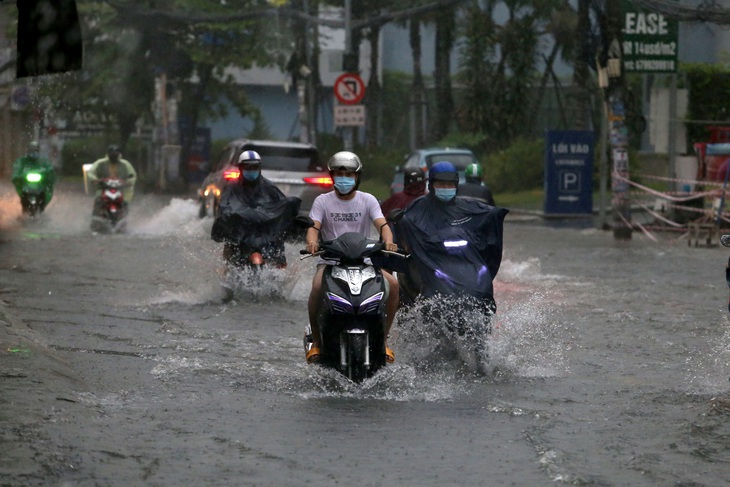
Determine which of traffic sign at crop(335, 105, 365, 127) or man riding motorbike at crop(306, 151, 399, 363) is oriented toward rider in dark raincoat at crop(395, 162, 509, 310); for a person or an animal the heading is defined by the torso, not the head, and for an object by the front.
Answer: the traffic sign

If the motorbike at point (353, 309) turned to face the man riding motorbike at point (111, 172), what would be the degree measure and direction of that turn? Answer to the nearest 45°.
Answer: approximately 180°

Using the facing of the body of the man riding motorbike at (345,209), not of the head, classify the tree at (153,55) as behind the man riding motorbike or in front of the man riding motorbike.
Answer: behind

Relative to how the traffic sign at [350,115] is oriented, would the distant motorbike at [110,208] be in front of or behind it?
in front

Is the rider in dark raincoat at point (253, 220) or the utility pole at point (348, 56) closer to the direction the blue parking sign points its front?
the rider in dark raincoat

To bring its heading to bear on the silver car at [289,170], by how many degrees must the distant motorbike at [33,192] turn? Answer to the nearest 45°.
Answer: approximately 45° to its left

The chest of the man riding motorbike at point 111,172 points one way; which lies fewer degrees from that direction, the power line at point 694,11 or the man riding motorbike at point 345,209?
the man riding motorbike
